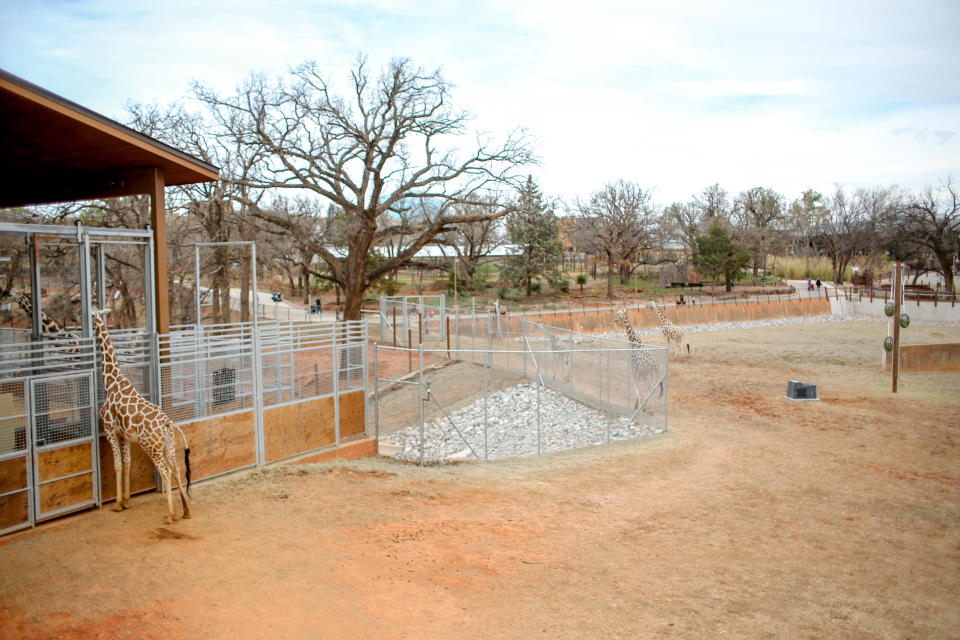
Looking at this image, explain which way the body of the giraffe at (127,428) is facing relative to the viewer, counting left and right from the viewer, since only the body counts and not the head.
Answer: facing away from the viewer and to the left of the viewer

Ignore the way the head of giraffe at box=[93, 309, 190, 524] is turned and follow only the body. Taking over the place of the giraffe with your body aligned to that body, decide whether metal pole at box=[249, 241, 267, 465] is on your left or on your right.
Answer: on your right
